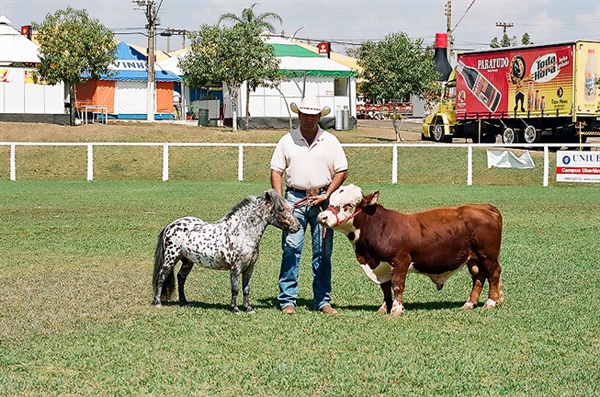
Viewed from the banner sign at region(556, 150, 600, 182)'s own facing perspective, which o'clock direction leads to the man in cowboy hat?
The man in cowboy hat is roughly at 12 o'clock from the banner sign.

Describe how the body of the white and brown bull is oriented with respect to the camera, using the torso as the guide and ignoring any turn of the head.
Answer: to the viewer's left

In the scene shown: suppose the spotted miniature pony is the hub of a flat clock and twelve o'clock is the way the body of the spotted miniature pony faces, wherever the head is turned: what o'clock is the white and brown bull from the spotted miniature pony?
The white and brown bull is roughly at 12 o'clock from the spotted miniature pony.

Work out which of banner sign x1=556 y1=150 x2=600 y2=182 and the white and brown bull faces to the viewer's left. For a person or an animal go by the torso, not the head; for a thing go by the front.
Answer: the white and brown bull

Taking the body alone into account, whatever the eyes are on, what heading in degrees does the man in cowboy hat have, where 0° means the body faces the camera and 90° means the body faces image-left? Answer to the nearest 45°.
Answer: approximately 0°

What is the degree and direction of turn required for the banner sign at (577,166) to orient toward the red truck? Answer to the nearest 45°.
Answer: approximately 180°

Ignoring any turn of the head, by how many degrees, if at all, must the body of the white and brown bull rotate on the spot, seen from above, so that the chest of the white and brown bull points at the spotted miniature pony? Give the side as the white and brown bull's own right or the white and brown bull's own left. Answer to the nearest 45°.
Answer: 0° — it already faces it

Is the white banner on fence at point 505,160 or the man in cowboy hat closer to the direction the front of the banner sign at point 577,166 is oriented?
the man in cowboy hat

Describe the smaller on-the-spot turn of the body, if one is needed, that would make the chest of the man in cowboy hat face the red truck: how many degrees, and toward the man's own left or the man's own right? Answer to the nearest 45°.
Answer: approximately 180°

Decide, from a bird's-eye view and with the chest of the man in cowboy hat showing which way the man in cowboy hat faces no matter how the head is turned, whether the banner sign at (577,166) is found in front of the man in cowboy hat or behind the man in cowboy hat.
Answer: behind

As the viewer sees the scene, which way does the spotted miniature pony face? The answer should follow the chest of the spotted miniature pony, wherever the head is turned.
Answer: to the viewer's right
